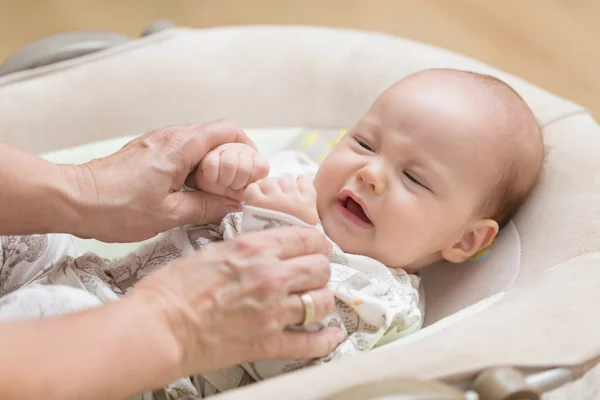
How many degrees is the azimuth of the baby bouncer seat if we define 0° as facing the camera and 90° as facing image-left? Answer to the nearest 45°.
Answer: approximately 90°
